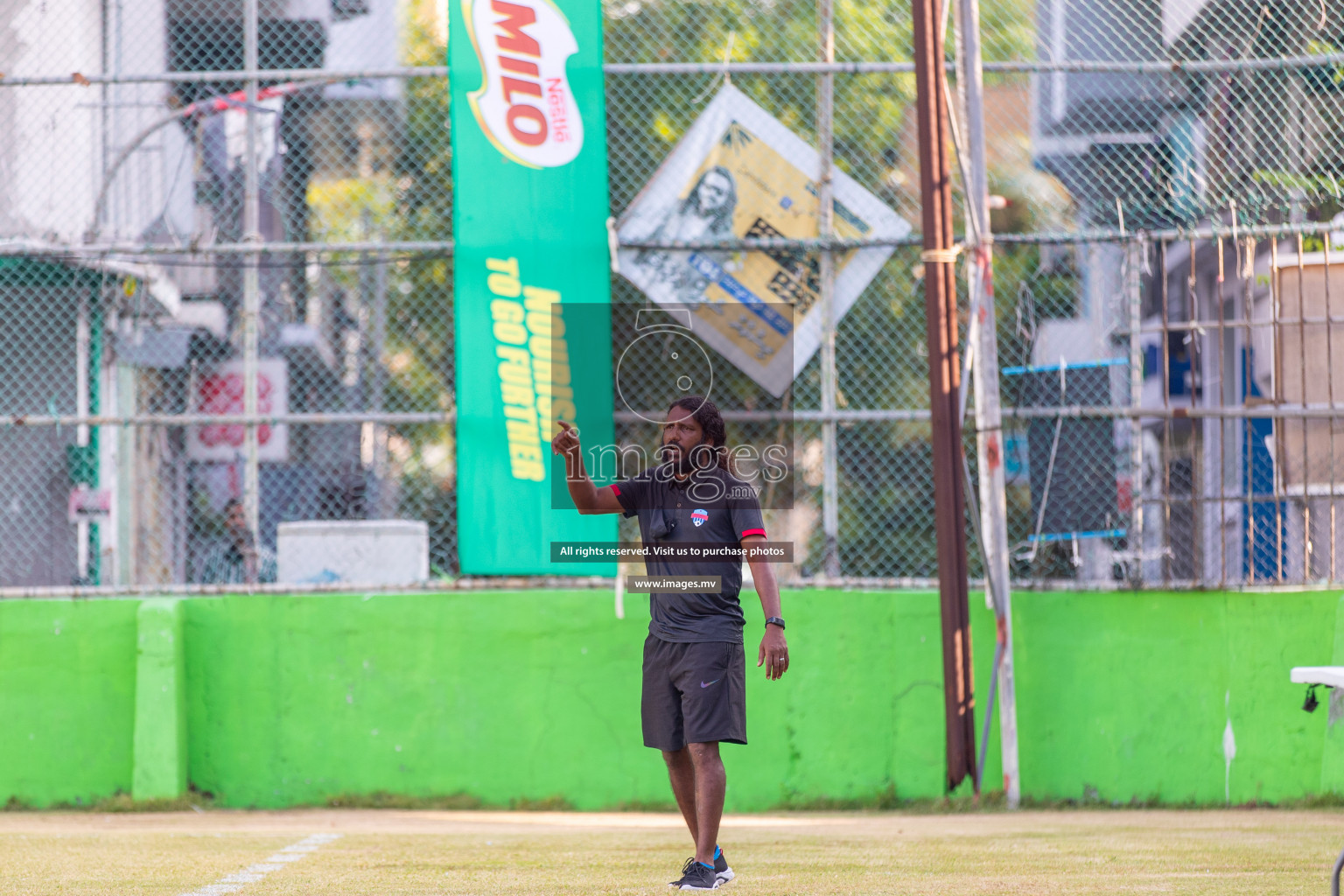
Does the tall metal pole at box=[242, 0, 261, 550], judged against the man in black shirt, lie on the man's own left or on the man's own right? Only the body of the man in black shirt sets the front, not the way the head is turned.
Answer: on the man's own right

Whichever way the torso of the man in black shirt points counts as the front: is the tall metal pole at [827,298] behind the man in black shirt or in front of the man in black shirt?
behind

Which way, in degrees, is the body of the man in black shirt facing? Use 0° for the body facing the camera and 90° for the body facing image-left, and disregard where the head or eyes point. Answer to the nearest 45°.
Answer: approximately 45°

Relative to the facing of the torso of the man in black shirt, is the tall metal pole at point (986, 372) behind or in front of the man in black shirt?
behind

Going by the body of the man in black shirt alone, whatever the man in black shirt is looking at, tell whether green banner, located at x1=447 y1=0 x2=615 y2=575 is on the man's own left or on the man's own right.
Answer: on the man's own right

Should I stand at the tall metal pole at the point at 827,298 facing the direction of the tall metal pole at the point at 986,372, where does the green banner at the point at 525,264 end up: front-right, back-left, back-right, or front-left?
back-right

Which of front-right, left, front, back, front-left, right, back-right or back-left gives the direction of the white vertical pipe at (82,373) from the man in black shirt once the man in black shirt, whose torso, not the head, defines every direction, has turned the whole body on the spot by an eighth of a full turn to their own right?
front-right
